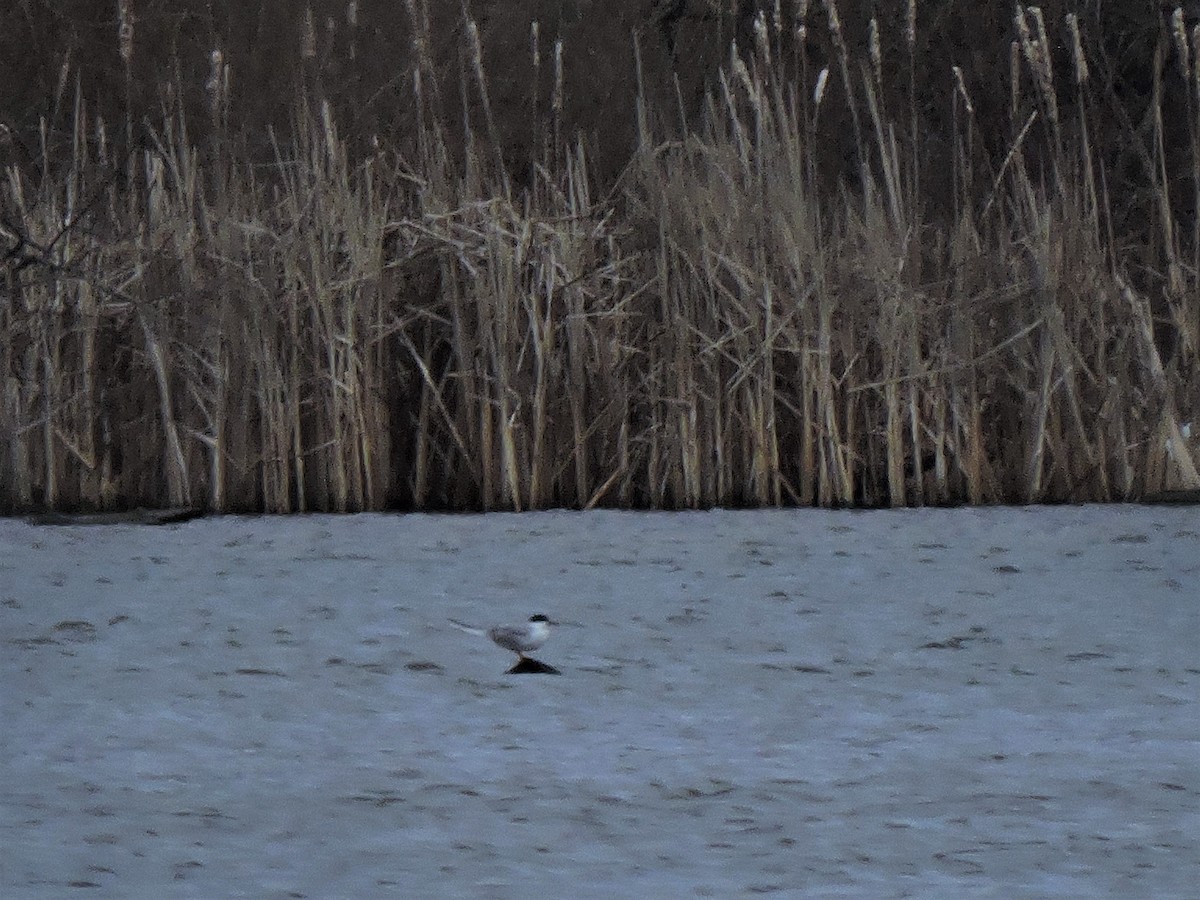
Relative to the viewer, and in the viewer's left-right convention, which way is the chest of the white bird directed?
facing to the right of the viewer
